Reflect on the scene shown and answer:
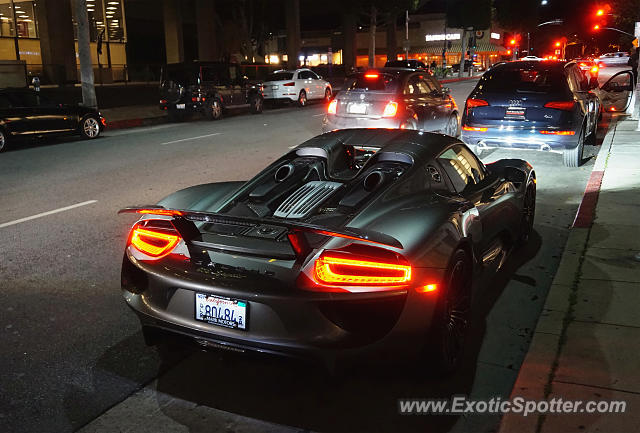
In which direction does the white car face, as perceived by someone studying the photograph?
facing away from the viewer and to the right of the viewer

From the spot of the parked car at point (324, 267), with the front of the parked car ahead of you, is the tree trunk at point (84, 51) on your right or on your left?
on your left

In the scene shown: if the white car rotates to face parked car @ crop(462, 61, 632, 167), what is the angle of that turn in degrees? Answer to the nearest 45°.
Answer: approximately 135° to its right

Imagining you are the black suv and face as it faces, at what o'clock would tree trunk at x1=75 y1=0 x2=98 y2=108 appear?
The tree trunk is roughly at 7 o'clock from the black suv.

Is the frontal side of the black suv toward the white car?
yes

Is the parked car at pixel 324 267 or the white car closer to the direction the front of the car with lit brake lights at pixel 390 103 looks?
the white car

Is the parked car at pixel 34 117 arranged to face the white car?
yes

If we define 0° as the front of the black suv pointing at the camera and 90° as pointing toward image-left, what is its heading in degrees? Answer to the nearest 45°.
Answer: approximately 225°

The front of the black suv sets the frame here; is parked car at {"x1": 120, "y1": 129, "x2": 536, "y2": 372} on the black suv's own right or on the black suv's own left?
on the black suv's own right

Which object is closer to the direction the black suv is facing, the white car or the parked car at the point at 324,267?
the white car

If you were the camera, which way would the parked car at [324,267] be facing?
facing away from the viewer and to the right of the viewer

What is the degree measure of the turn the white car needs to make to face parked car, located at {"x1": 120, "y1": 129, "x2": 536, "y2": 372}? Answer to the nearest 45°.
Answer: approximately 135° to its right
